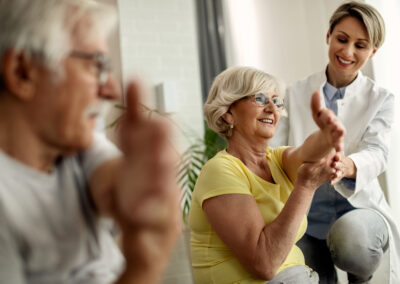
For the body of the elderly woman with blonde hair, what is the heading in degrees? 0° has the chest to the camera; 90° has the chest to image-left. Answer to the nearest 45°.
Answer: approximately 315°

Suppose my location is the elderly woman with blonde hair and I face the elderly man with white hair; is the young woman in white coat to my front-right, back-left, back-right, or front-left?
back-left

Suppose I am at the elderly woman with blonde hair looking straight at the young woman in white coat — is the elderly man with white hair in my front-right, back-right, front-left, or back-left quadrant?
back-right

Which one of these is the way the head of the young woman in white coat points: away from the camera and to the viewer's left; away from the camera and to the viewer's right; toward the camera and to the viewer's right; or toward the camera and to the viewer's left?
toward the camera and to the viewer's left

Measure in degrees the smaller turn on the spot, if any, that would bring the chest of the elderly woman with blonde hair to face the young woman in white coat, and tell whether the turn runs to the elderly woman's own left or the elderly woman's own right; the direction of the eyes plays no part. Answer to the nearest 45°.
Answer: approximately 90° to the elderly woman's own left

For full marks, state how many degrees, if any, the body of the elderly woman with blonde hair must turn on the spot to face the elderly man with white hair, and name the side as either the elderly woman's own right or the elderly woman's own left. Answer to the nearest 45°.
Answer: approximately 45° to the elderly woman's own right

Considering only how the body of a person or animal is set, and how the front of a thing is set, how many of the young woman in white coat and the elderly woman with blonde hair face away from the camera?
0

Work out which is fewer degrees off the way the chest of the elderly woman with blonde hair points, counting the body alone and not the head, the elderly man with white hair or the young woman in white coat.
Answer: the elderly man with white hair

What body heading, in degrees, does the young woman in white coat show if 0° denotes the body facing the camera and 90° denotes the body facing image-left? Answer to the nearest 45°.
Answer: approximately 45°

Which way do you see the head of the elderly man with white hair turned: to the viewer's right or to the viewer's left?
to the viewer's right
